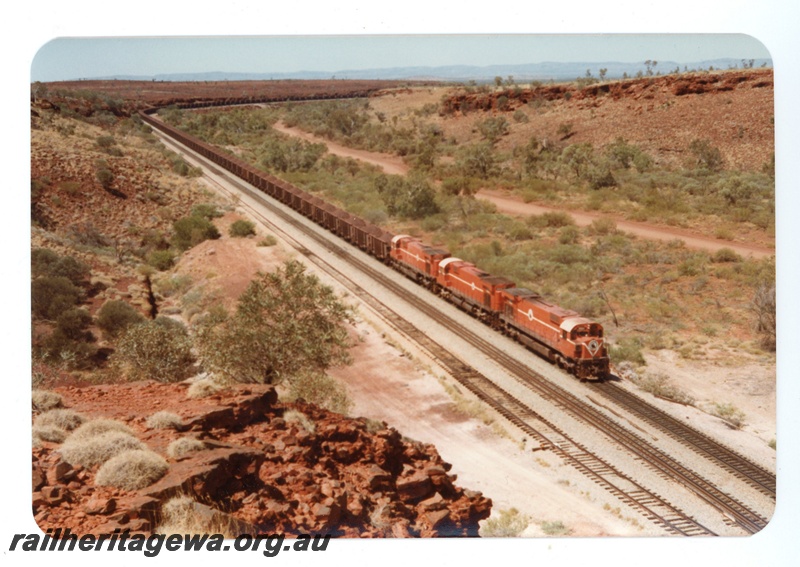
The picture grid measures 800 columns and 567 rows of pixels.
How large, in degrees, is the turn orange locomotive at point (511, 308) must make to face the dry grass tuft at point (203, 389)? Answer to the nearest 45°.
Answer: approximately 90° to its right

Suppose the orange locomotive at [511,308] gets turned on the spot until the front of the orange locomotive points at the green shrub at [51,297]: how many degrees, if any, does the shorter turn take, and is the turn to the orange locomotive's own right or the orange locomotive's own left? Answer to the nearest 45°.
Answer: approximately 90° to the orange locomotive's own right

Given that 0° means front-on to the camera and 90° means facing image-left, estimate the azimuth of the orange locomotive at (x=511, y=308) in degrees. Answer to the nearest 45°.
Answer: approximately 315°

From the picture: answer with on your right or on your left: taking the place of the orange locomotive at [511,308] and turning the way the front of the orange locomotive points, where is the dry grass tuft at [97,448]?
on your right

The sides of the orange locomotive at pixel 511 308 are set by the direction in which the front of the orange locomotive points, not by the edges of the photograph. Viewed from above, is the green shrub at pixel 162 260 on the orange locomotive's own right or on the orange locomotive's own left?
on the orange locomotive's own right
